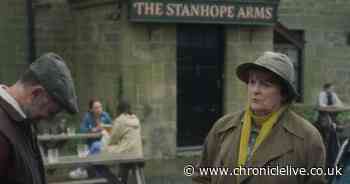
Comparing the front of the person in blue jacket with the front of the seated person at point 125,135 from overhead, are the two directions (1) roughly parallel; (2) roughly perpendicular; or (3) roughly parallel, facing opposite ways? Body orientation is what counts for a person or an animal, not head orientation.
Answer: roughly parallel, facing opposite ways

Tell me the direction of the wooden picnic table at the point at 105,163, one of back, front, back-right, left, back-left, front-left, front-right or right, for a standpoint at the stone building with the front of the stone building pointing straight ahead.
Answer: front

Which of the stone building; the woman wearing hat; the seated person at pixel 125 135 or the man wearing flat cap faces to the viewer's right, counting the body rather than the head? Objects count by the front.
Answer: the man wearing flat cap

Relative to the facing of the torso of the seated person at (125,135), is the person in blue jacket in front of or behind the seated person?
in front

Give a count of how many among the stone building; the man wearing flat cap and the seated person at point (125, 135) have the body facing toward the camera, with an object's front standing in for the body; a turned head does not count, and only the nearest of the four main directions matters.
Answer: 1

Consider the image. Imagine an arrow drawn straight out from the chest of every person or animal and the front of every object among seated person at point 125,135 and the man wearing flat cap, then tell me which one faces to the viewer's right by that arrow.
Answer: the man wearing flat cap

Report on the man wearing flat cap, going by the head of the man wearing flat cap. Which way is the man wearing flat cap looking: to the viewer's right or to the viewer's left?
to the viewer's right

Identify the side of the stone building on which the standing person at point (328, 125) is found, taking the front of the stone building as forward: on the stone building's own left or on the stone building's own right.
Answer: on the stone building's own left

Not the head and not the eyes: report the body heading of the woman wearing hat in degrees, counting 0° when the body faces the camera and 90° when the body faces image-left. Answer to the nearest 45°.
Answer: approximately 45°

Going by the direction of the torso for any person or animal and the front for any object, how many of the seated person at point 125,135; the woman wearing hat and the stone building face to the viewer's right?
0

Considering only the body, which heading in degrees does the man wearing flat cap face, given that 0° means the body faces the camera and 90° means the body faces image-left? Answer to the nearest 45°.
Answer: approximately 270°

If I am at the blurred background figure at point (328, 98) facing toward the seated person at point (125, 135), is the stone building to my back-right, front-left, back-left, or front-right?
front-right

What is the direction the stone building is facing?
toward the camera

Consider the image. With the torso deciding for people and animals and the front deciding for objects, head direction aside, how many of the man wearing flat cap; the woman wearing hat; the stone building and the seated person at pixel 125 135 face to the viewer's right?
1

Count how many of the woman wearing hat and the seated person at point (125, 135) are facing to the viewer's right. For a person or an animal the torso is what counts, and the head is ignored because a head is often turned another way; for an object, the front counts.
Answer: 0
